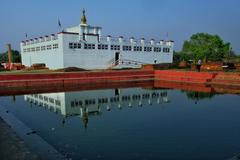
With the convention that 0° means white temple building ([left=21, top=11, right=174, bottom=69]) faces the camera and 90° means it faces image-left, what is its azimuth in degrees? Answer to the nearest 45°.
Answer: approximately 315°

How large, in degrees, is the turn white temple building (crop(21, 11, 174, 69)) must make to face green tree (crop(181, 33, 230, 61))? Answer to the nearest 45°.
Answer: approximately 90° to its left
